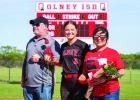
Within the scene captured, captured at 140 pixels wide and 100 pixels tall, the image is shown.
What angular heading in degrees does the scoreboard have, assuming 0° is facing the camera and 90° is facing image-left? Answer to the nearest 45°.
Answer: approximately 0°

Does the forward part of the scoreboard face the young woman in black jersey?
yes

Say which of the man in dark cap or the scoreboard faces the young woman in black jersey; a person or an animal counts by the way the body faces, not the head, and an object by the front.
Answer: the scoreboard

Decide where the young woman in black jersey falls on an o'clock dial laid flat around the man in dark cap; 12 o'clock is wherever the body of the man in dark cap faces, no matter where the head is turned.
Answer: The young woman in black jersey is roughly at 8 o'clock from the man in dark cap.

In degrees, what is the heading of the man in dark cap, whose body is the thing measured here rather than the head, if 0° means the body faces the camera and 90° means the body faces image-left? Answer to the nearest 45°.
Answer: approximately 45°

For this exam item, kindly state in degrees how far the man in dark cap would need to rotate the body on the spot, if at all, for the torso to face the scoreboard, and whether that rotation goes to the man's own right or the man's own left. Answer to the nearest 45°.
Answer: approximately 135° to the man's own right

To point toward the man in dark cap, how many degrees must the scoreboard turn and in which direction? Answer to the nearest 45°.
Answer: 0° — it already faces them
